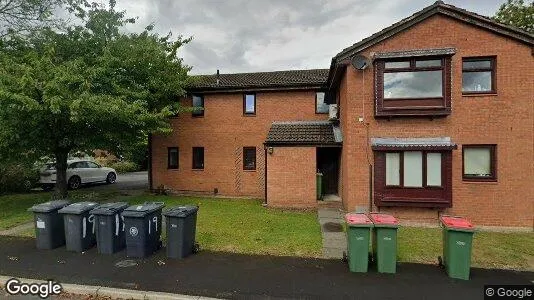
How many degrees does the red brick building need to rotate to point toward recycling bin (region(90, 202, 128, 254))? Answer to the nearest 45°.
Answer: approximately 45° to its right

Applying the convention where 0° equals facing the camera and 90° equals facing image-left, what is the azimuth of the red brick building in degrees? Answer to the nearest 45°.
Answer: approximately 0°

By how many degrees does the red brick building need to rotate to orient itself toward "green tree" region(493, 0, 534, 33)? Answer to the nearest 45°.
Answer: approximately 135° to its left

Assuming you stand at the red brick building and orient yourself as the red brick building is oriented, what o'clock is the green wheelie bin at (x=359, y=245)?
The green wheelie bin is roughly at 1 o'clock from the red brick building.

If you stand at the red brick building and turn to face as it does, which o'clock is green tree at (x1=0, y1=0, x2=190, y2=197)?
The green tree is roughly at 3 o'clock from the red brick building.

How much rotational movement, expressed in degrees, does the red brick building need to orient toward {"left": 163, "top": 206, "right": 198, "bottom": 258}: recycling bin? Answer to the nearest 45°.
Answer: approximately 45° to its right
